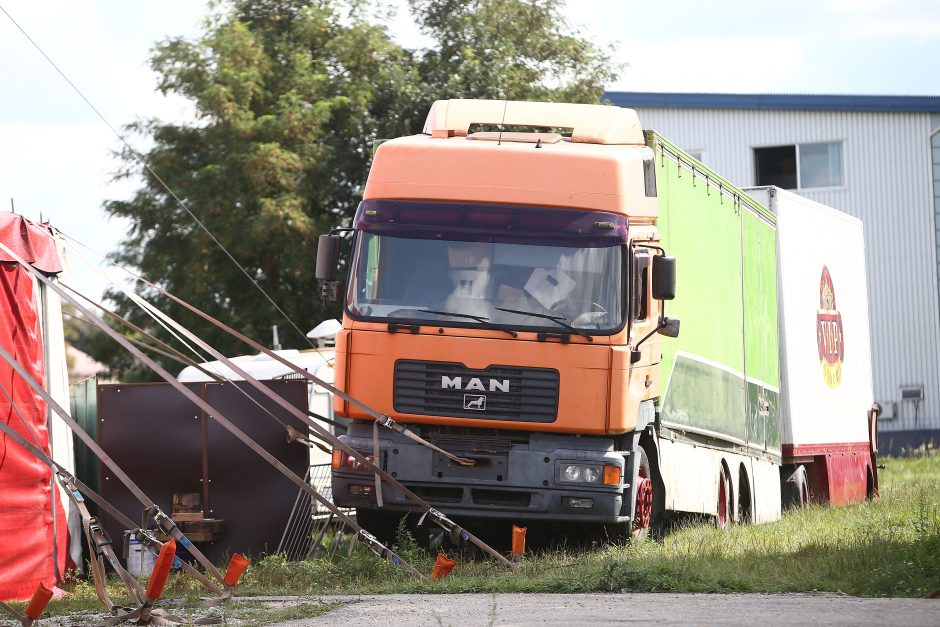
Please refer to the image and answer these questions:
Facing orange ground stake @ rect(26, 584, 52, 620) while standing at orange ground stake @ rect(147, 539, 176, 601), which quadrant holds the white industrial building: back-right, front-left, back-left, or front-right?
back-right

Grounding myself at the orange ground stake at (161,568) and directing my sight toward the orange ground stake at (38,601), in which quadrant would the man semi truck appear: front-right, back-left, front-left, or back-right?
back-right

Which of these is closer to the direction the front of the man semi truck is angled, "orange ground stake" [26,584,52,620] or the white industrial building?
the orange ground stake

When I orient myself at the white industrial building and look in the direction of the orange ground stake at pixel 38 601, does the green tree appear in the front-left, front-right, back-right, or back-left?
front-right

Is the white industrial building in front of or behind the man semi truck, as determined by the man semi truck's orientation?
behind

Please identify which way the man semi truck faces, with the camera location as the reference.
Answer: facing the viewer

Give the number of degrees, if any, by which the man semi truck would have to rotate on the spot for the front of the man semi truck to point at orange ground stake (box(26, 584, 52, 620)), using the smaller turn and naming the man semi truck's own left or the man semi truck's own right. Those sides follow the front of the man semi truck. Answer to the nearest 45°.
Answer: approximately 45° to the man semi truck's own right

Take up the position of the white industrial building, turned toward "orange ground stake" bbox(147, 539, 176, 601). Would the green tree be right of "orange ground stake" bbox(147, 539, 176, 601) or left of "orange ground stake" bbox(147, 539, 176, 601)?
right
